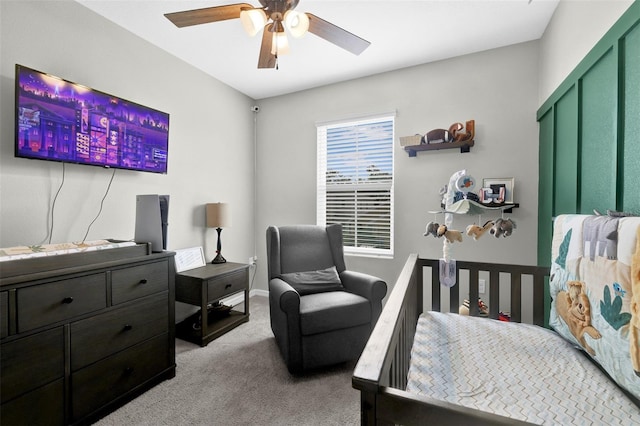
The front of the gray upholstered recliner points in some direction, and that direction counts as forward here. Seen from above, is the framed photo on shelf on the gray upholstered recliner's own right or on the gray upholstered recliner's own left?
on the gray upholstered recliner's own left

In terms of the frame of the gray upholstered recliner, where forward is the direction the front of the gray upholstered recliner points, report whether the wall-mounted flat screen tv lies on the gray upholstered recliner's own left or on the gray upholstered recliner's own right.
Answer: on the gray upholstered recliner's own right

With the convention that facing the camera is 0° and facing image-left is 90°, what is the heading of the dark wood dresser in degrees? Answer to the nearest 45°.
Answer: approximately 315°

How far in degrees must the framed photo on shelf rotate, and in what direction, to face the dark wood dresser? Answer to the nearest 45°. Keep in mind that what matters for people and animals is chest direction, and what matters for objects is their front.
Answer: approximately 45° to its right

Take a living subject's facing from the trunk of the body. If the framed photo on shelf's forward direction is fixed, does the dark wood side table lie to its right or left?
on its right

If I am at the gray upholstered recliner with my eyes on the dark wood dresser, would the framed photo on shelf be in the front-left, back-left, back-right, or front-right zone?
back-left

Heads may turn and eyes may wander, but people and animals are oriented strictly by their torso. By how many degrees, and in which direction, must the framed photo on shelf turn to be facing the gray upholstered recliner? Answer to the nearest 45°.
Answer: approximately 45° to its right
